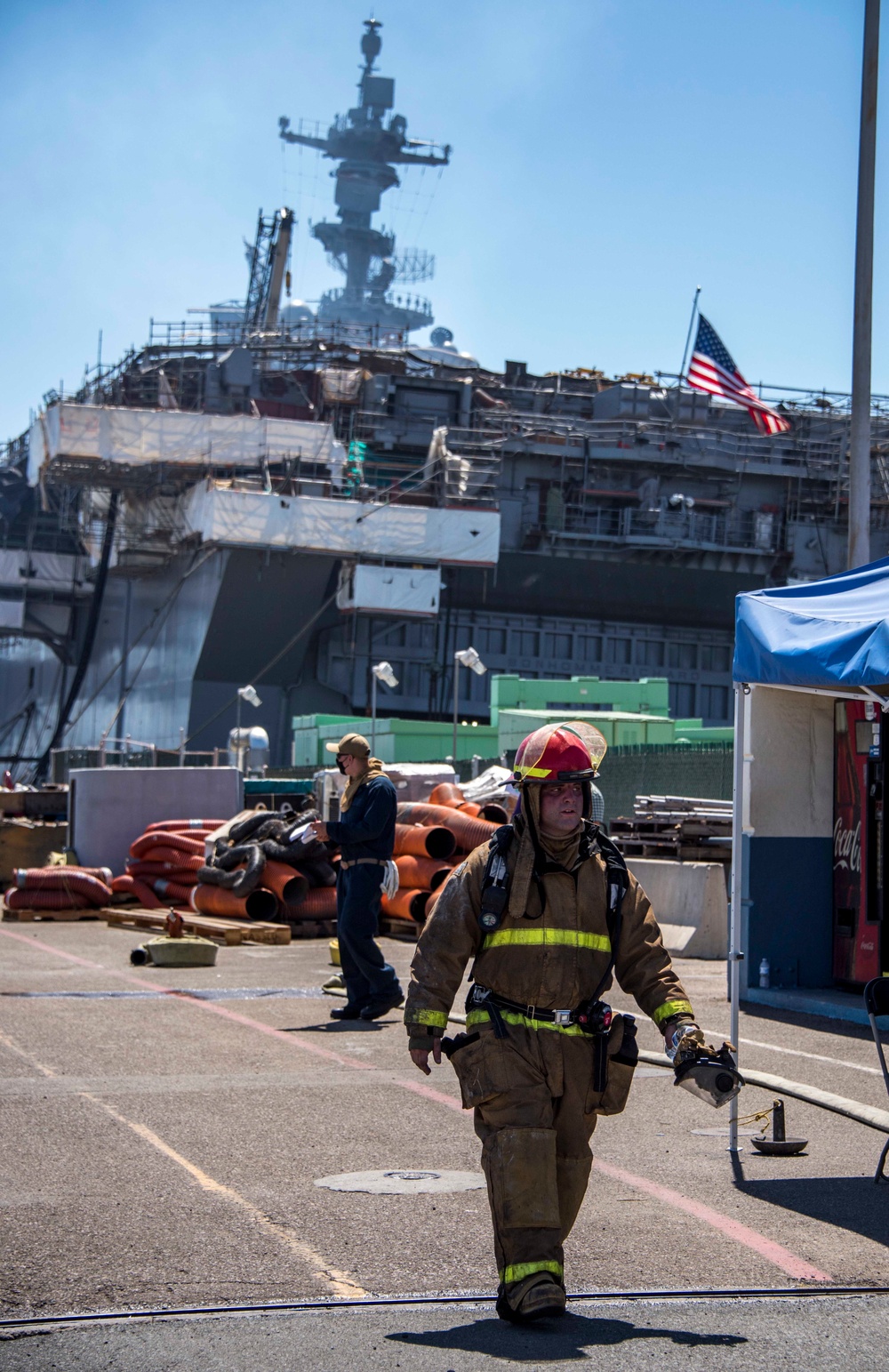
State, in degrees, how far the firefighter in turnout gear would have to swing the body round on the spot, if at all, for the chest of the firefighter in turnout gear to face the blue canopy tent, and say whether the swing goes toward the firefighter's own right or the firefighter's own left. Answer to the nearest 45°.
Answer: approximately 180°

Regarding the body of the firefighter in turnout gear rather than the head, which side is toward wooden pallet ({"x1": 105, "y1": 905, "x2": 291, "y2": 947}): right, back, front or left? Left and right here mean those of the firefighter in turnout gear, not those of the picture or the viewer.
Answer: back

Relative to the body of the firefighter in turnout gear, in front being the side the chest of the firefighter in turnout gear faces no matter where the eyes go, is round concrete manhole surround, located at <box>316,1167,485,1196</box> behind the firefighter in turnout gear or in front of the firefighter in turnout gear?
behind

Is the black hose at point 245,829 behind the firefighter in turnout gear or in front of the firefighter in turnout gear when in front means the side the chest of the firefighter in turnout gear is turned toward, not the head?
behind

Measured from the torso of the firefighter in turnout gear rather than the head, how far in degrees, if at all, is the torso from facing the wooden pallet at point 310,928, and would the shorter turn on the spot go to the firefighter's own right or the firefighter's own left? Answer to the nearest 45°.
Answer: approximately 180°

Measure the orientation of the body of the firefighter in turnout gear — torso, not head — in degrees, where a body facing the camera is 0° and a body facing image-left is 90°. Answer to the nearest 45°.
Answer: approximately 0°
